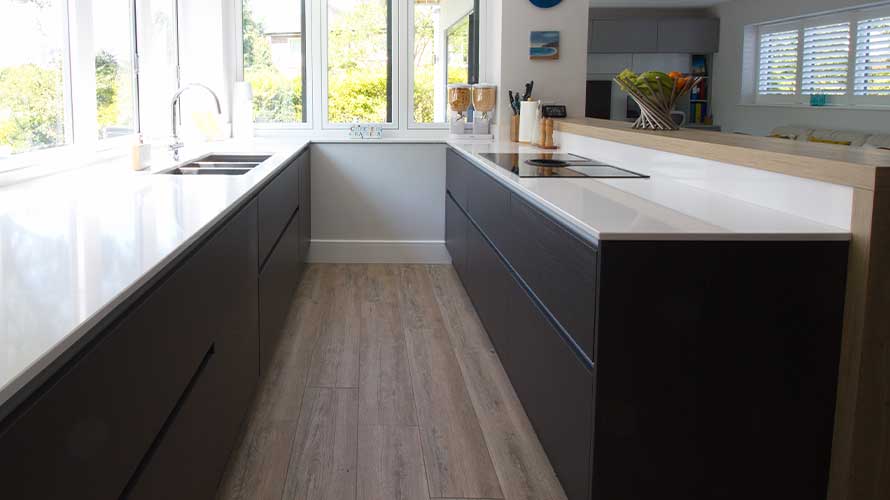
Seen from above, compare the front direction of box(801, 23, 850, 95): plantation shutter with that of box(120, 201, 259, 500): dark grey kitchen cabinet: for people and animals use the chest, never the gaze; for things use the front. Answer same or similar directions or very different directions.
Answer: very different directions

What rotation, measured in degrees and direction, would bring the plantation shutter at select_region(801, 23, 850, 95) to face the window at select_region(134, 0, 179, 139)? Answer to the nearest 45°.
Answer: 0° — it already faces it

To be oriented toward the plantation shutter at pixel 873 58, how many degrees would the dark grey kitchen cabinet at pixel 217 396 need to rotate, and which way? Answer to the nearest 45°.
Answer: approximately 45° to its left

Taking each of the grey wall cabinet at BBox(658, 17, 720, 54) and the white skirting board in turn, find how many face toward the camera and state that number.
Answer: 2

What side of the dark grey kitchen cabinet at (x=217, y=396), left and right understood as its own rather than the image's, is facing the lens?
right

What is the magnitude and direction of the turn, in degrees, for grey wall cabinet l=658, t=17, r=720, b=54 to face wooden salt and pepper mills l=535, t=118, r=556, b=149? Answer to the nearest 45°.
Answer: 0° — it already faces it

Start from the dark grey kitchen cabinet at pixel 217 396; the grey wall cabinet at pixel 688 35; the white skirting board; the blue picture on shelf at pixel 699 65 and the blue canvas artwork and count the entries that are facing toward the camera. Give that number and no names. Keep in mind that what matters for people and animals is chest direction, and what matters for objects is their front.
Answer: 4

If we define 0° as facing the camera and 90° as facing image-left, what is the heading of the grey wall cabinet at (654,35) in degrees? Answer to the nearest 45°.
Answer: approximately 0°
